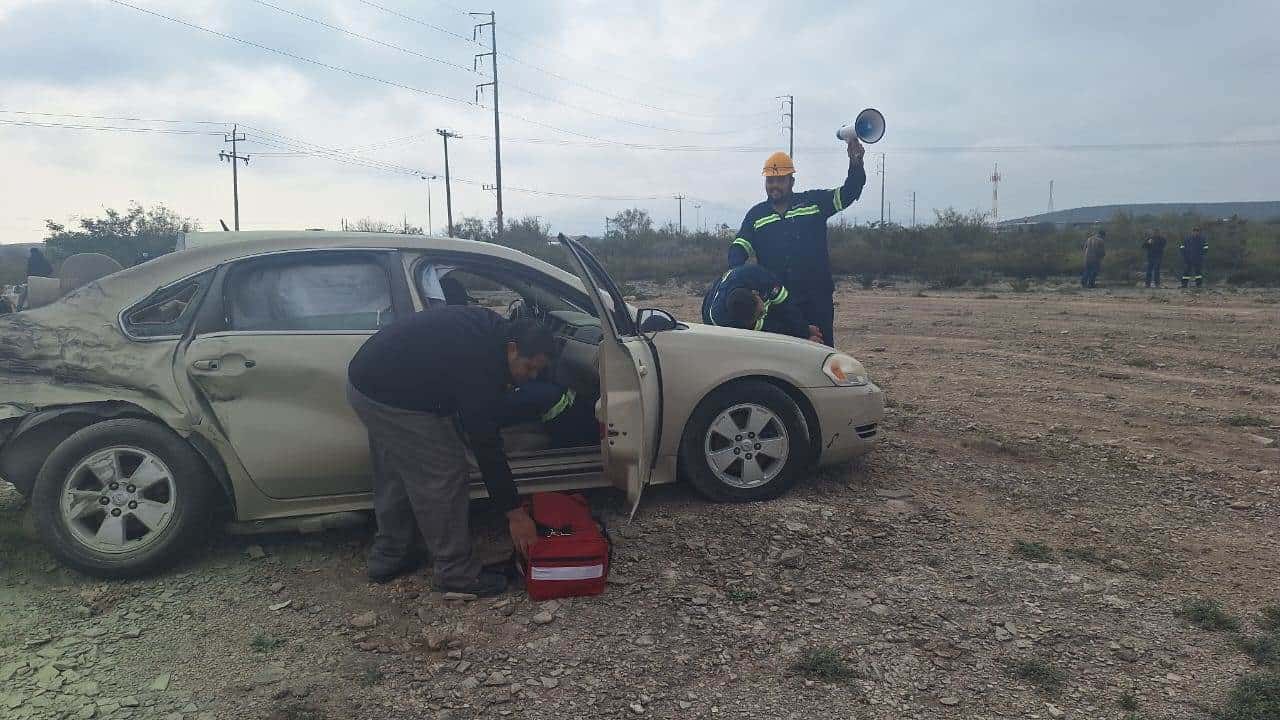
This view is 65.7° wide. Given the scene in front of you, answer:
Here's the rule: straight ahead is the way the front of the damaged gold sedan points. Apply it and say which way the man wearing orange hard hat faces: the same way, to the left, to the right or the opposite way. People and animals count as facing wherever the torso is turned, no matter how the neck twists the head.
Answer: to the right

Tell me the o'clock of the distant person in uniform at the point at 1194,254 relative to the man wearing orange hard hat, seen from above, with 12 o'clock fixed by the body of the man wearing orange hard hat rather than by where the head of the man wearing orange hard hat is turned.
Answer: The distant person in uniform is roughly at 7 o'clock from the man wearing orange hard hat.

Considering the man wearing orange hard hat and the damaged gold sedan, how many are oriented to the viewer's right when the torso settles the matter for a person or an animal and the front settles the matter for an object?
1

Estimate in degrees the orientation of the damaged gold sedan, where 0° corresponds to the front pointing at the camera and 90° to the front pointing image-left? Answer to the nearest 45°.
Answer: approximately 270°

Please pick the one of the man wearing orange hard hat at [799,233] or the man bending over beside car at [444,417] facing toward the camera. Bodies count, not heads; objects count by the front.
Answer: the man wearing orange hard hat

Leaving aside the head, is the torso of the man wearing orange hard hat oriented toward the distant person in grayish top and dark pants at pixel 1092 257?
no

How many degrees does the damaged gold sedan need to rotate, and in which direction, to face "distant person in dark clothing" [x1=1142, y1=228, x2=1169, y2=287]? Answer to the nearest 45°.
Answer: approximately 45° to its left

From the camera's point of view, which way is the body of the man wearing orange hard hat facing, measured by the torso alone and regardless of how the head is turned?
toward the camera

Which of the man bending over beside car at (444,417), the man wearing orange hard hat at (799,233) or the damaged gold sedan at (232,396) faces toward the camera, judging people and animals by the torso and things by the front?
the man wearing orange hard hat

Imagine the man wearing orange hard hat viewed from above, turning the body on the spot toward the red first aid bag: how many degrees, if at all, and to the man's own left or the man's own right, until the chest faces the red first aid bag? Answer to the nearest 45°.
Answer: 0° — they already face it
